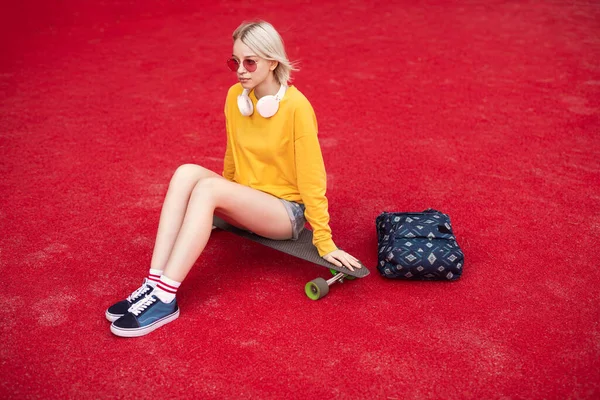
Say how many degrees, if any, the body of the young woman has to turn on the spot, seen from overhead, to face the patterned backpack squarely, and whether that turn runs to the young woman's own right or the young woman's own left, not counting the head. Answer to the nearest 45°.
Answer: approximately 135° to the young woman's own left

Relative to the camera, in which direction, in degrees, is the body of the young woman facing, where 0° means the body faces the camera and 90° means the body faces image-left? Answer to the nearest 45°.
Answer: approximately 45°
